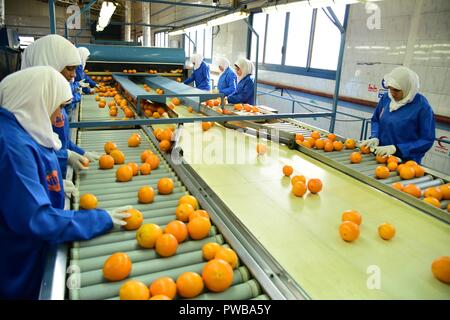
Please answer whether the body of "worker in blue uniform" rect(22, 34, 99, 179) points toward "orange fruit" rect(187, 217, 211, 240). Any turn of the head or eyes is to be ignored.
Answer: no

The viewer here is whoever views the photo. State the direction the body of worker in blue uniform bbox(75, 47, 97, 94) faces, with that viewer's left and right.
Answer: facing to the right of the viewer

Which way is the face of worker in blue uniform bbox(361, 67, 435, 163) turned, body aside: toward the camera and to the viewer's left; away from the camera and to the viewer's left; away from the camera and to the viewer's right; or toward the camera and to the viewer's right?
toward the camera and to the viewer's left

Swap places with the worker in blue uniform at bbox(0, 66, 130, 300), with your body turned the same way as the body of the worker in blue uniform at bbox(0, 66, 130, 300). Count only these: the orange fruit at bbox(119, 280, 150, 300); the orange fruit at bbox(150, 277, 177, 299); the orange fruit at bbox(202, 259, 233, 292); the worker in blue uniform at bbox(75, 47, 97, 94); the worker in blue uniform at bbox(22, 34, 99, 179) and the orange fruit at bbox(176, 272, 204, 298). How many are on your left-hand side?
2

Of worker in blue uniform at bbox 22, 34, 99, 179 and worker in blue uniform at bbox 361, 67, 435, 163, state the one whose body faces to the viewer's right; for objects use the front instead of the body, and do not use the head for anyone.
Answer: worker in blue uniform at bbox 22, 34, 99, 179

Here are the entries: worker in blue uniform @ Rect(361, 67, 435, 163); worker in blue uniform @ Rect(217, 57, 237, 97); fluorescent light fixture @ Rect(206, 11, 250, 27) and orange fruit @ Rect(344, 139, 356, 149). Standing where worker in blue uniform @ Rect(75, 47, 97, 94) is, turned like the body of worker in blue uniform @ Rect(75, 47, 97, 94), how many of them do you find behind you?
0

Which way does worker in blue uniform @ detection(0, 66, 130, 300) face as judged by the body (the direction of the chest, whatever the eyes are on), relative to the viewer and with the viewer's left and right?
facing to the right of the viewer

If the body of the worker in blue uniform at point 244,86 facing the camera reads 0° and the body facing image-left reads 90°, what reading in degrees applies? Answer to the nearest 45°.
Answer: approximately 90°

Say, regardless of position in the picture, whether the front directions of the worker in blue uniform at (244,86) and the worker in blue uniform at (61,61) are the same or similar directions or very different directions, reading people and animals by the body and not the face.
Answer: very different directions

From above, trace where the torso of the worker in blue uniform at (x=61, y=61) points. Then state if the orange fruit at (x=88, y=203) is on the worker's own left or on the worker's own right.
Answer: on the worker's own right

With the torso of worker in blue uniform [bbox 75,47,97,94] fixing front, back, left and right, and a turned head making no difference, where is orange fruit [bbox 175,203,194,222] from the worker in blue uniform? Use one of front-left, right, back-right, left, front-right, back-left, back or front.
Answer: right

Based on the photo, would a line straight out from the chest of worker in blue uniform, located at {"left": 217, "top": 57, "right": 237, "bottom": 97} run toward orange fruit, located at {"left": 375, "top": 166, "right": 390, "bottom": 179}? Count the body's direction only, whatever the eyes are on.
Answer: no

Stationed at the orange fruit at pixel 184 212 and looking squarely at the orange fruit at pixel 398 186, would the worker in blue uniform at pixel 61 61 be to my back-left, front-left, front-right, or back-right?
back-left

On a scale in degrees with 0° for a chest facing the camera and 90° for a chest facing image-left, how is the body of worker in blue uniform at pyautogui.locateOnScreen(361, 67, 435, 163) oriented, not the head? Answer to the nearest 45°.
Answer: approximately 45°

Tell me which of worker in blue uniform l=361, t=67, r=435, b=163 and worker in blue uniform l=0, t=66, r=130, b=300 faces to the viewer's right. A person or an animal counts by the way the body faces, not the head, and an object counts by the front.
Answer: worker in blue uniform l=0, t=66, r=130, b=300

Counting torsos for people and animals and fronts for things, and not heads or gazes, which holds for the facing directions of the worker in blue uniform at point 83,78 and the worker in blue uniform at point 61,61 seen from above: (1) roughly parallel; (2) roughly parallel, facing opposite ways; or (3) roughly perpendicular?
roughly parallel

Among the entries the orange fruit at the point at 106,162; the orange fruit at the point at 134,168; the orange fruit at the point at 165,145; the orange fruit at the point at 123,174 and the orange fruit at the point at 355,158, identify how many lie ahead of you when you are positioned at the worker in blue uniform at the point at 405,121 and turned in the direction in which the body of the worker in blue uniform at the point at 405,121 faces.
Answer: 5

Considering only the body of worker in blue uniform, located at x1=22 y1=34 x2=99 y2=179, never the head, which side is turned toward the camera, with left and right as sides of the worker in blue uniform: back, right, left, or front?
right
